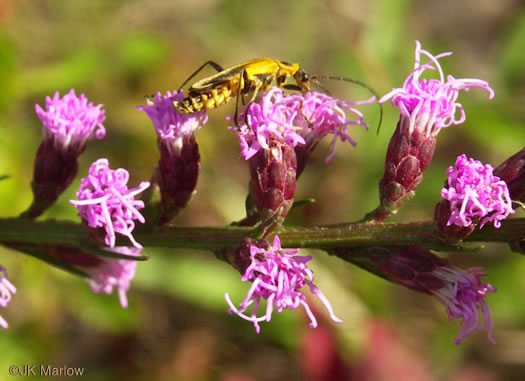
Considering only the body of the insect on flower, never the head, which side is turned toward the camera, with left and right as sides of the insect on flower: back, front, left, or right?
right
